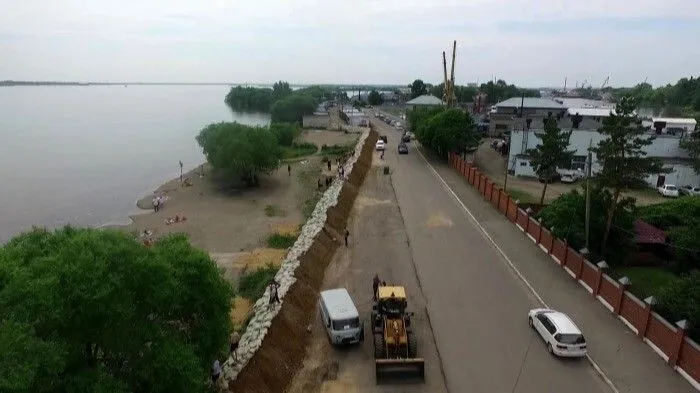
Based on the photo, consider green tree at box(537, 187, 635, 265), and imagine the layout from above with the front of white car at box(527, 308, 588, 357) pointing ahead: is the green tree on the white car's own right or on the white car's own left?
on the white car's own right

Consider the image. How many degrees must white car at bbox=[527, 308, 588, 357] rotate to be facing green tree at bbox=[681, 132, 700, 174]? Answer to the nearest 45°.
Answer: approximately 45° to its right

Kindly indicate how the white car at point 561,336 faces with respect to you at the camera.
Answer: facing away from the viewer and to the left of the viewer

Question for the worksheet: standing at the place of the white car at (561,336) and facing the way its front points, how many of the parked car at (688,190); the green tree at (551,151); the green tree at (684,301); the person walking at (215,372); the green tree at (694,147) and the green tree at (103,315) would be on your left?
2

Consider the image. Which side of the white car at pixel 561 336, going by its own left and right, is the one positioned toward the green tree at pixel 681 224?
right

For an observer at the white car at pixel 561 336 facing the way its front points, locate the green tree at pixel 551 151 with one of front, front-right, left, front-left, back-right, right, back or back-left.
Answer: front-right

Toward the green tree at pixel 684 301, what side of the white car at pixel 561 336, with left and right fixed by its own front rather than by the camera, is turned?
right

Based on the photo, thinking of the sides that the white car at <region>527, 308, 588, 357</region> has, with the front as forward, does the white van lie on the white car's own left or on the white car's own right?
on the white car's own left

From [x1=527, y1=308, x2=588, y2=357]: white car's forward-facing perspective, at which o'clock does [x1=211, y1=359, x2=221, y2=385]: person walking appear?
The person walking is roughly at 9 o'clock from the white car.

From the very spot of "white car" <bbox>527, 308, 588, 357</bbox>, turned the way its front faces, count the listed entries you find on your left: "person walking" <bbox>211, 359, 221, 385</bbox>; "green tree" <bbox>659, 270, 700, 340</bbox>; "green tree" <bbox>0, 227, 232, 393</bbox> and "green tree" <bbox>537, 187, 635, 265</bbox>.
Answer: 2

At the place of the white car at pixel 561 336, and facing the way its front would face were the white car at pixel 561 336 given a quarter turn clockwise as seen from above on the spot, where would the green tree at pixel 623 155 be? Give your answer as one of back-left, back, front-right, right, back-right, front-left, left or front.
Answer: front-left

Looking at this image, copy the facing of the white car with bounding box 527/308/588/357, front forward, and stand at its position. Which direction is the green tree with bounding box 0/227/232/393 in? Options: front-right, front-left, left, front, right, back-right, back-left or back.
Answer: left

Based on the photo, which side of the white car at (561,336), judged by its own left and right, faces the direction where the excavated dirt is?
left

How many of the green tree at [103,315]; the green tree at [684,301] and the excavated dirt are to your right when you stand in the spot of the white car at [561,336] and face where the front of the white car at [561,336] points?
1

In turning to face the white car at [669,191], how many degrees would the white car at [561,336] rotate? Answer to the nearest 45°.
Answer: approximately 45° to its right
